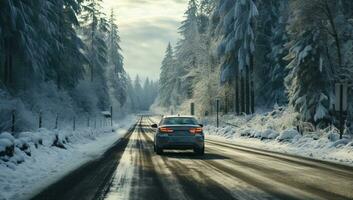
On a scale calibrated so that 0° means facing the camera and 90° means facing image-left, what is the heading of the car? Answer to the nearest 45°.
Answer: approximately 180°

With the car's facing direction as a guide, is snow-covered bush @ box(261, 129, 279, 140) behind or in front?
in front

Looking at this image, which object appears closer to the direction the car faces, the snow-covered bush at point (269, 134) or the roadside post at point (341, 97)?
the snow-covered bush

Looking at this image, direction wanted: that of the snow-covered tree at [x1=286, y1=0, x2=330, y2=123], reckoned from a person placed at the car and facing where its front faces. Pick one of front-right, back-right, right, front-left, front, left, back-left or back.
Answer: front-right

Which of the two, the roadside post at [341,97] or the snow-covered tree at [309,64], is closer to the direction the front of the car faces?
the snow-covered tree

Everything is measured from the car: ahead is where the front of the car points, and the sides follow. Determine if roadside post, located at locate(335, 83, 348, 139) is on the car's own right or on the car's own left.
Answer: on the car's own right
